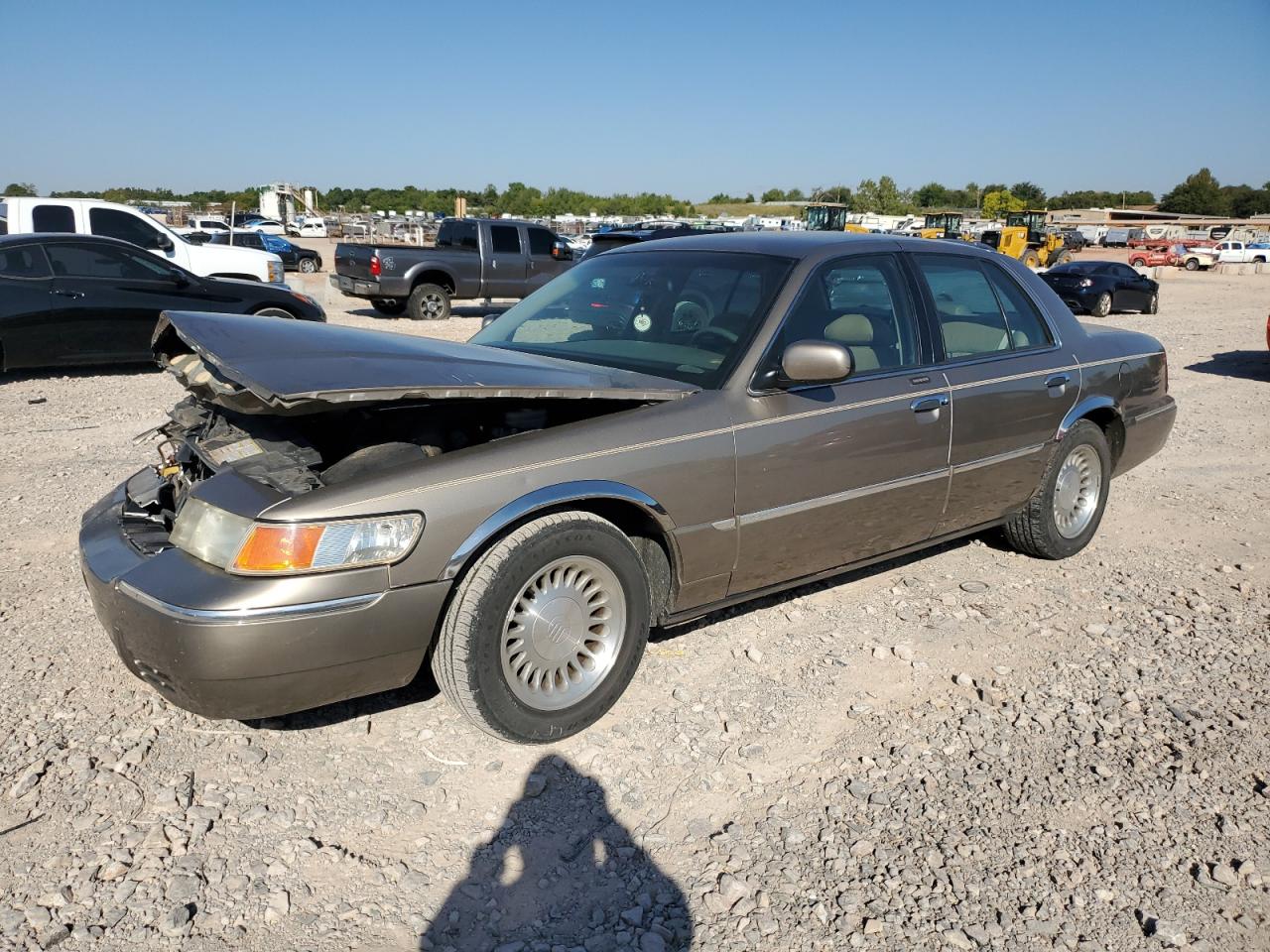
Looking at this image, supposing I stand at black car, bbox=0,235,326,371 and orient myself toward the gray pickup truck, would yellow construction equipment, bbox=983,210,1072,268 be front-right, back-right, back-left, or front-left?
front-right

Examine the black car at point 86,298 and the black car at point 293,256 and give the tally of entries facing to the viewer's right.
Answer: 2

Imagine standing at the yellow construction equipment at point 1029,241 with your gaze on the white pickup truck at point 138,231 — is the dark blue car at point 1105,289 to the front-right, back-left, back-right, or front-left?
front-left

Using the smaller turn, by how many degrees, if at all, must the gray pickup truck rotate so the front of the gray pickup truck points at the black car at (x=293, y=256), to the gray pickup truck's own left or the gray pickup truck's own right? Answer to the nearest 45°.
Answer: approximately 45° to the gray pickup truck's own left

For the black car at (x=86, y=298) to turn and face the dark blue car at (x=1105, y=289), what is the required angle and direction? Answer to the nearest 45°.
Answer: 0° — it already faces it

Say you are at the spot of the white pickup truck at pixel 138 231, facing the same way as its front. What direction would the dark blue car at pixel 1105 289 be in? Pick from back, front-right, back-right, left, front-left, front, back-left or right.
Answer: front

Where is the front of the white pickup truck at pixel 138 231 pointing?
to the viewer's right

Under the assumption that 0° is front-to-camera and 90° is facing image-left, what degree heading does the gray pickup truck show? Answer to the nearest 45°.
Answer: approximately 225°

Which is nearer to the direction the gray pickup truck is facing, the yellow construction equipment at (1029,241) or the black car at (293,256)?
the yellow construction equipment

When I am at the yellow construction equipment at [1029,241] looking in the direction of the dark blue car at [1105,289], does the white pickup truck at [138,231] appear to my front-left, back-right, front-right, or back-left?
front-right

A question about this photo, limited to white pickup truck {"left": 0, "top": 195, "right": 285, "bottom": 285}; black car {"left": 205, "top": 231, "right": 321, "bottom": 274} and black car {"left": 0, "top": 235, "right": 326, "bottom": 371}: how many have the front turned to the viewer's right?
3

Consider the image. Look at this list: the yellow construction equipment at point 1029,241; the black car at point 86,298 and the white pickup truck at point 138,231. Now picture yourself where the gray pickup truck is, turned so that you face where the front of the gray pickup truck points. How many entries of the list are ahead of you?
1

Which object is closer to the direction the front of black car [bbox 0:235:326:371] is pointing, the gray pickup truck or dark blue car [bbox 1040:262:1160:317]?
the dark blue car

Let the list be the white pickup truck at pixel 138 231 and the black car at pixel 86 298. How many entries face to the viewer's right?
2

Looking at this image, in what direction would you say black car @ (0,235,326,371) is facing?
to the viewer's right

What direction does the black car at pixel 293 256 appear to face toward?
to the viewer's right
